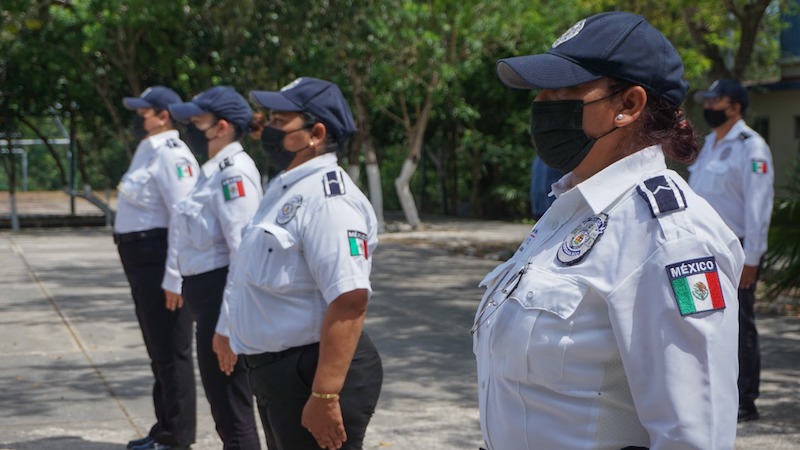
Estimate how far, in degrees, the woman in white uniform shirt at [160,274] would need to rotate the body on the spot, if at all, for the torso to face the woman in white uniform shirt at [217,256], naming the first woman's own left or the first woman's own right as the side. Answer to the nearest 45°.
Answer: approximately 90° to the first woman's own left

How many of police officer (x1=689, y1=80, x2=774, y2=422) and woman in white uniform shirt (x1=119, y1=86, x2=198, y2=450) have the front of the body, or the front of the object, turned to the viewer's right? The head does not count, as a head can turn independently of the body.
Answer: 0

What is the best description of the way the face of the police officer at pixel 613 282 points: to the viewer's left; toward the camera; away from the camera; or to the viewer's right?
to the viewer's left

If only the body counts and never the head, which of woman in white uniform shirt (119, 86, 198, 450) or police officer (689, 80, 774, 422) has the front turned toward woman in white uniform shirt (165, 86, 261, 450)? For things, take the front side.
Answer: the police officer

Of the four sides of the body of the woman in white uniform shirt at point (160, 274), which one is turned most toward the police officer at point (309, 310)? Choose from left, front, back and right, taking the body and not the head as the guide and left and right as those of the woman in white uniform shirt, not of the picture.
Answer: left

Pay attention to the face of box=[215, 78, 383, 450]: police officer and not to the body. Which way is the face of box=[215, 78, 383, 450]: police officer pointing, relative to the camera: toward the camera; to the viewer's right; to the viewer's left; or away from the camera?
to the viewer's left

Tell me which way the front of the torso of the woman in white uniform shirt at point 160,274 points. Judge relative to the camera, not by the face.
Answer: to the viewer's left

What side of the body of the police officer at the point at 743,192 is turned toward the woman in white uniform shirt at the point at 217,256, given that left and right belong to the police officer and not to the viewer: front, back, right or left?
front

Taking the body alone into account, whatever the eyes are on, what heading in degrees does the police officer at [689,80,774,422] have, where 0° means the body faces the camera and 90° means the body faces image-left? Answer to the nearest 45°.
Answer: approximately 45°

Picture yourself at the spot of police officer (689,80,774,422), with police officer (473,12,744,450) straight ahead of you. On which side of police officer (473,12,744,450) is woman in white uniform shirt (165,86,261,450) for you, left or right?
right

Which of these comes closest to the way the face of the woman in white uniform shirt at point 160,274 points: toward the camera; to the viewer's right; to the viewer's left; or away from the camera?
to the viewer's left

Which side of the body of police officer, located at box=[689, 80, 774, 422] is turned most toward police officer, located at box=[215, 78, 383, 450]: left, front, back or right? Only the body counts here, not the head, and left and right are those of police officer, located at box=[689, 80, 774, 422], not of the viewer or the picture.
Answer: front

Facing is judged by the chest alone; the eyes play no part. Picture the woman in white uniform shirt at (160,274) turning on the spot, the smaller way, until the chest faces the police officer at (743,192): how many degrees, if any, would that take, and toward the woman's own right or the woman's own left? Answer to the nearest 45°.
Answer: approximately 180°
